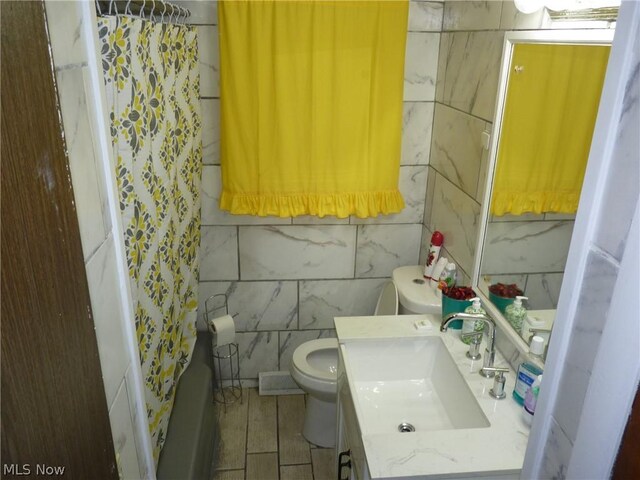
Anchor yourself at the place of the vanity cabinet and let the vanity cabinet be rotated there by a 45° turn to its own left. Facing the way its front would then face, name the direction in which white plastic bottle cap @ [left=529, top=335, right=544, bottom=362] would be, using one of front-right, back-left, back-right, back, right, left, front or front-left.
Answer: back-left

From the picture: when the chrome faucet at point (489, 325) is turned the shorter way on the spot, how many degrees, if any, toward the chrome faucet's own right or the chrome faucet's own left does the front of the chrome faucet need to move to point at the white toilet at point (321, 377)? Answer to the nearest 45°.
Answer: approximately 45° to the chrome faucet's own right

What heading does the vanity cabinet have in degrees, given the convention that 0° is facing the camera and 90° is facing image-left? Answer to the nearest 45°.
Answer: approximately 90°

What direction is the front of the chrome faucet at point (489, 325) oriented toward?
to the viewer's left

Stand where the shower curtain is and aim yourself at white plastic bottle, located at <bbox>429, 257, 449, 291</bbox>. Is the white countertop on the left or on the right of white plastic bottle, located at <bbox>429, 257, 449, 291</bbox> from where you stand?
right

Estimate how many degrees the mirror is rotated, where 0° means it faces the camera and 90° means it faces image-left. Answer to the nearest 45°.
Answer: approximately 45°

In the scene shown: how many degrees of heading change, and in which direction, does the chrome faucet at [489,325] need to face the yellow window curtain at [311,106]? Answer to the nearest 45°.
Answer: approximately 45° to its right
